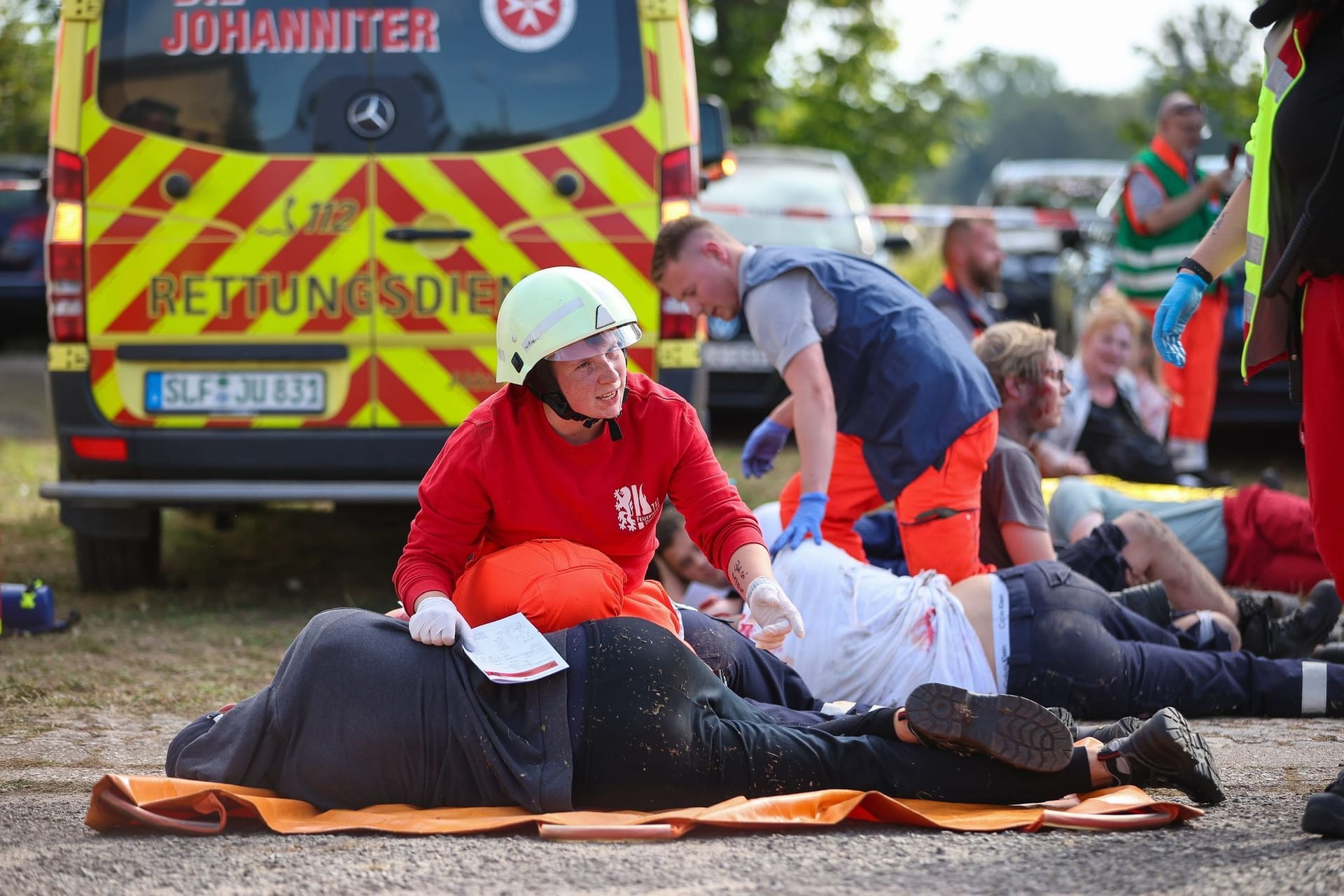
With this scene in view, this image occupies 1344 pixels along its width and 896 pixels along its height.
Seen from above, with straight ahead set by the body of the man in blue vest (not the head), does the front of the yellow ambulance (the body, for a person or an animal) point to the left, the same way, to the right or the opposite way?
to the right

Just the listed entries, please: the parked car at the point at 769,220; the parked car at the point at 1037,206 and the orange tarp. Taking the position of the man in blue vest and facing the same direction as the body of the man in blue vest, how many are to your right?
2

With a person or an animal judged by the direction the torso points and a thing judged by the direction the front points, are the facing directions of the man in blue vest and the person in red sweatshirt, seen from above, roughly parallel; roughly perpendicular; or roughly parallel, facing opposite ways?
roughly perpendicular

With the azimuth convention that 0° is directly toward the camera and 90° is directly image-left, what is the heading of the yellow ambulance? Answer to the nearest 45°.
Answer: approximately 180°

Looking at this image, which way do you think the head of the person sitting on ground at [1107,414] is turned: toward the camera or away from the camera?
toward the camera

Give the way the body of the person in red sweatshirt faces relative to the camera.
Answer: toward the camera

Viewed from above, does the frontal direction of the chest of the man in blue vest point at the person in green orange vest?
no

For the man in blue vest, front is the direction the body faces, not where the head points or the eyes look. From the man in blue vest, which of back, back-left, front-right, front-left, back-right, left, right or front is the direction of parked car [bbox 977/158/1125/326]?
right

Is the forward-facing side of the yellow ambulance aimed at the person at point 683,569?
no

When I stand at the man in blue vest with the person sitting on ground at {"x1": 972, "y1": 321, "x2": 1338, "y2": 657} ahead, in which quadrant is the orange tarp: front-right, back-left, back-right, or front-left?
back-right

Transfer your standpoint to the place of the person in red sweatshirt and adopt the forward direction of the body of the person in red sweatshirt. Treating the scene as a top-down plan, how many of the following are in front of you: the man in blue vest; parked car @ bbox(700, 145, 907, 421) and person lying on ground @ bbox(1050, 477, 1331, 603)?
0

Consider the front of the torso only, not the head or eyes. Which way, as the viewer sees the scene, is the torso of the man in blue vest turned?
to the viewer's left

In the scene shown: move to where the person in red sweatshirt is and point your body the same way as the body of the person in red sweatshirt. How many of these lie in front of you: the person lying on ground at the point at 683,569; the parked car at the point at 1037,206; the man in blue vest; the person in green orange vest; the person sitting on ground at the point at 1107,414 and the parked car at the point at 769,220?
0

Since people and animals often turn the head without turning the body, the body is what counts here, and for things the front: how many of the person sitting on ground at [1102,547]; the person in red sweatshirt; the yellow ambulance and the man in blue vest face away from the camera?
1

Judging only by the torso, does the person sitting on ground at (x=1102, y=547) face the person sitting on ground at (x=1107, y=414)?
no
